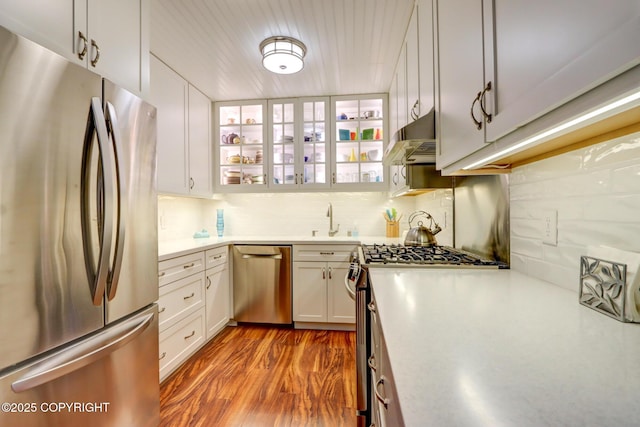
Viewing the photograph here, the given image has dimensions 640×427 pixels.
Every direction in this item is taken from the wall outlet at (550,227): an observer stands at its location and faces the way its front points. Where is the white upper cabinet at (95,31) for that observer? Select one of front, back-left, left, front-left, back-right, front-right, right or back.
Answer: front

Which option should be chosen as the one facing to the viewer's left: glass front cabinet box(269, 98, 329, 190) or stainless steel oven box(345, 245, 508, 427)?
the stainless steel oven

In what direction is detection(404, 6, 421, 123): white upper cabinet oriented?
to the viewer's left

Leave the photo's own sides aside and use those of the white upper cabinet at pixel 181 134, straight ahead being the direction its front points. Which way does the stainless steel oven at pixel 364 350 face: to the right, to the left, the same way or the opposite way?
the opposite way

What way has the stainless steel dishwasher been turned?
toward the camera

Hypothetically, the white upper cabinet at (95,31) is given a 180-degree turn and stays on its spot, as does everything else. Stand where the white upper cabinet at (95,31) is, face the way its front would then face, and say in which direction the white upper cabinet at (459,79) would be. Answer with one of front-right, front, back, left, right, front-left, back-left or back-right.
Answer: back

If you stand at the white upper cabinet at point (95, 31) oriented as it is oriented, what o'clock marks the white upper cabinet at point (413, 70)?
the white upper cabinet at point (413, 70) is roughly at 11 o'clock from the white upper cabinet at point (95, 31).

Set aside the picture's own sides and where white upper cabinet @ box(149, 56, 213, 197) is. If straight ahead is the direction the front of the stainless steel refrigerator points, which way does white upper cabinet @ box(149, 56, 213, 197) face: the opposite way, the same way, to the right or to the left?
the same way

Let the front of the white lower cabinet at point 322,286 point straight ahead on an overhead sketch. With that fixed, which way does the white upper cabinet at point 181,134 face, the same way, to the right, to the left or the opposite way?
to the left

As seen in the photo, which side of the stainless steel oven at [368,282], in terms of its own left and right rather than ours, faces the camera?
left

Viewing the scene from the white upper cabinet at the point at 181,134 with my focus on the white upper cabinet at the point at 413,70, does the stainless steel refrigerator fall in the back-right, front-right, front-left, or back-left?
front-right

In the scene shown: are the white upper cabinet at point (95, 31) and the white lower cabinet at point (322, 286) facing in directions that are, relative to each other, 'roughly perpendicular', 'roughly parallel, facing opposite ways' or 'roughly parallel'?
roughly perpendicular

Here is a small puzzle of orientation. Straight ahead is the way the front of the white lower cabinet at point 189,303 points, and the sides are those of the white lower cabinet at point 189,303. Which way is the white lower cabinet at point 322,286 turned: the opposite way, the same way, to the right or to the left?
to the right

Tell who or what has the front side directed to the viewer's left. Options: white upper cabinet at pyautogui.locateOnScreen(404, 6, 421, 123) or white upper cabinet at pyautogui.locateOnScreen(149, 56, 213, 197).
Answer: white upper cabinet at pyautogui.locateOnScreen(404, 6, 421, 123)

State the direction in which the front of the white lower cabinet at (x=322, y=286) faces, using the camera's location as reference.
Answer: facing the viewer

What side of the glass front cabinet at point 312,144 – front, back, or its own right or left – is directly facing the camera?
front

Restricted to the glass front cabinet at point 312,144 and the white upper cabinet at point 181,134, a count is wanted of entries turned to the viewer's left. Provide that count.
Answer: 0

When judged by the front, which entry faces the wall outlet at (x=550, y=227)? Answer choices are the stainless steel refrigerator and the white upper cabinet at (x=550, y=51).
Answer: the stainless steel refrigerator

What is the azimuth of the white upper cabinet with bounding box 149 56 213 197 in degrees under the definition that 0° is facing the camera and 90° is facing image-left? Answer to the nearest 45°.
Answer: approximately 315°

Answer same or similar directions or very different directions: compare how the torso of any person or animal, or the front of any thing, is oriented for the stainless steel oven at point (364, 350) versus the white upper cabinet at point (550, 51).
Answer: same or similar directions

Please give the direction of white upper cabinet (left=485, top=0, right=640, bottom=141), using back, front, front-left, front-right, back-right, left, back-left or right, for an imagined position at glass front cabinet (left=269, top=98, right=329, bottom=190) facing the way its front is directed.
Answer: front
